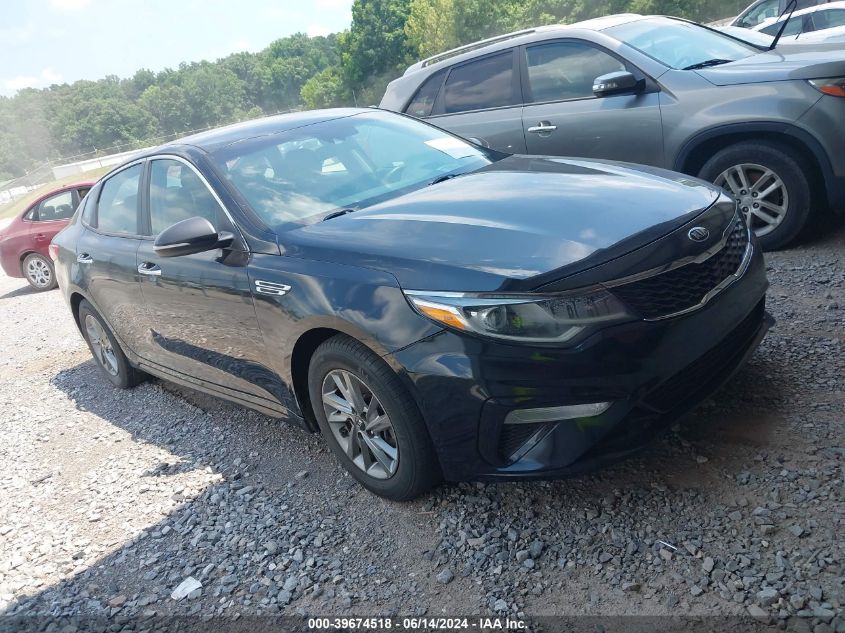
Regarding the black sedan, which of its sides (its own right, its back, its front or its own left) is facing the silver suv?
left

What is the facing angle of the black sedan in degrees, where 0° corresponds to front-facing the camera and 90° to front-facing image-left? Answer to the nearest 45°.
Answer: approximately 315°

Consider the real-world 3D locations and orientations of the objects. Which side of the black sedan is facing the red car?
back
